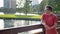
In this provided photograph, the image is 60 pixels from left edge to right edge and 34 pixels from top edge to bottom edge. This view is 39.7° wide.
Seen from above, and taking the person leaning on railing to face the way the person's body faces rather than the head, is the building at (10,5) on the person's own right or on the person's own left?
on the person's own right

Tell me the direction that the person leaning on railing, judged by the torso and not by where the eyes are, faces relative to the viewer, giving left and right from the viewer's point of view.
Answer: facing the viewer and to the left of the viewer
